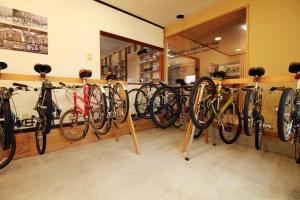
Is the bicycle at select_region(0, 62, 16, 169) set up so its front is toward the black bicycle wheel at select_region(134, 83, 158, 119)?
no

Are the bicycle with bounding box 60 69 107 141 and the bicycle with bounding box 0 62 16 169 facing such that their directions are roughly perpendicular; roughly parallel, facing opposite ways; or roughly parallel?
roughly parallel

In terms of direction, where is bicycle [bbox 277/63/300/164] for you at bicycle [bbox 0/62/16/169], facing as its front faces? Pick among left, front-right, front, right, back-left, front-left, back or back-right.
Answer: back

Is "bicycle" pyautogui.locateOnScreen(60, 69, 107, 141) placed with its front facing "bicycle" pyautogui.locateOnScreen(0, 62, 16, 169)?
no

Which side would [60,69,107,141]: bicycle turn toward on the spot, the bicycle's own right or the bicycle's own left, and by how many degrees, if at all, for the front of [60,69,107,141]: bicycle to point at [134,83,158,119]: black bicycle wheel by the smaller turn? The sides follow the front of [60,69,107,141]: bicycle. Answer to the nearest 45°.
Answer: approximately 90° to the bicycle's own right

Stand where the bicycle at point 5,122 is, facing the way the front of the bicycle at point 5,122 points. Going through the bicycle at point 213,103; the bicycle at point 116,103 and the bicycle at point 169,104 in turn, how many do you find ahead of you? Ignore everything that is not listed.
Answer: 0

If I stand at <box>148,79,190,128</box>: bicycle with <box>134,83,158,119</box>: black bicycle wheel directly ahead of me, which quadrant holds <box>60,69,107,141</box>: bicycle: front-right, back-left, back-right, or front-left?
front-left

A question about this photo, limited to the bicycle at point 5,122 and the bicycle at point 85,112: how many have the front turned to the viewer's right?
0

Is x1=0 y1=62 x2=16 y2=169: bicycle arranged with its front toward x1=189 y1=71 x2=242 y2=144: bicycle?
no

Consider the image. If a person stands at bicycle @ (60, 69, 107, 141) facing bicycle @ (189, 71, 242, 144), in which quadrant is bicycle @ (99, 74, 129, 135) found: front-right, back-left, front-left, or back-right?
front-left
